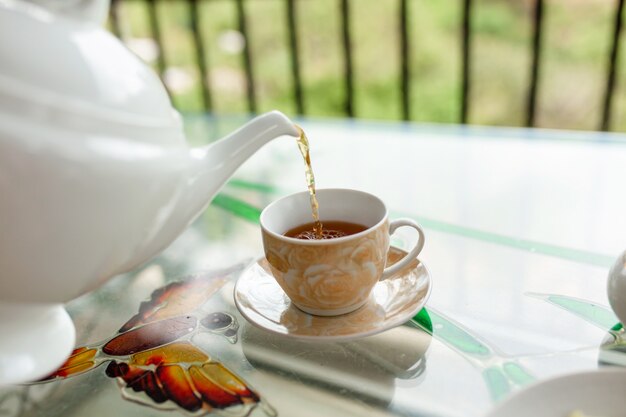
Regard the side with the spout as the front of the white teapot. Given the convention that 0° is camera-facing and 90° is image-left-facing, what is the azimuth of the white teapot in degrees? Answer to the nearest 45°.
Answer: approximately 270°
